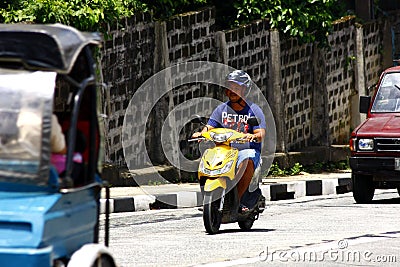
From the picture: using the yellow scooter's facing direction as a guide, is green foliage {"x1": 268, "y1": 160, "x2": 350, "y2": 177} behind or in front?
behind

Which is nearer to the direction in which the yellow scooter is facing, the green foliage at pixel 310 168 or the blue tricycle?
the blue tricycle

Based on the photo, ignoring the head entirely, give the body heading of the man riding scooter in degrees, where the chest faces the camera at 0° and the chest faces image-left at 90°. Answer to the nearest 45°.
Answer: approximately 45°

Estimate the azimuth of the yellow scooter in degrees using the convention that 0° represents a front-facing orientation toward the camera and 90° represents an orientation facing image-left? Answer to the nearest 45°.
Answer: approximately 45°

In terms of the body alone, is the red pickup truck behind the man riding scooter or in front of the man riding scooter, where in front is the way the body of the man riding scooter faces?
behind
